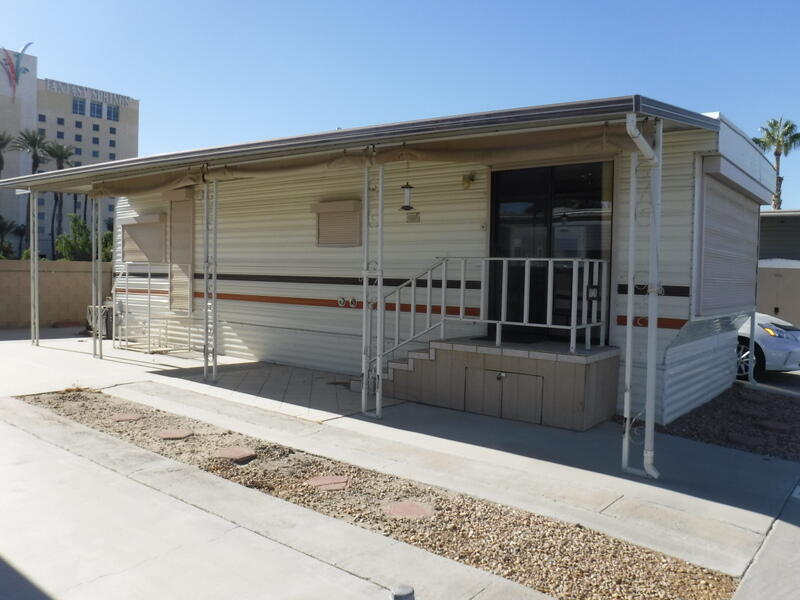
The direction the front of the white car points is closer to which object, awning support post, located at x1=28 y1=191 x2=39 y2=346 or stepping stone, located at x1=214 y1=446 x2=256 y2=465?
the stepping stone

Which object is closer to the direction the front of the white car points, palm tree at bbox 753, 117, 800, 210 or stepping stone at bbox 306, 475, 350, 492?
the stepping stone

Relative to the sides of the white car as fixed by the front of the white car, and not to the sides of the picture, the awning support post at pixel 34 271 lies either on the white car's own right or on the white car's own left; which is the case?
on the white car's own right
